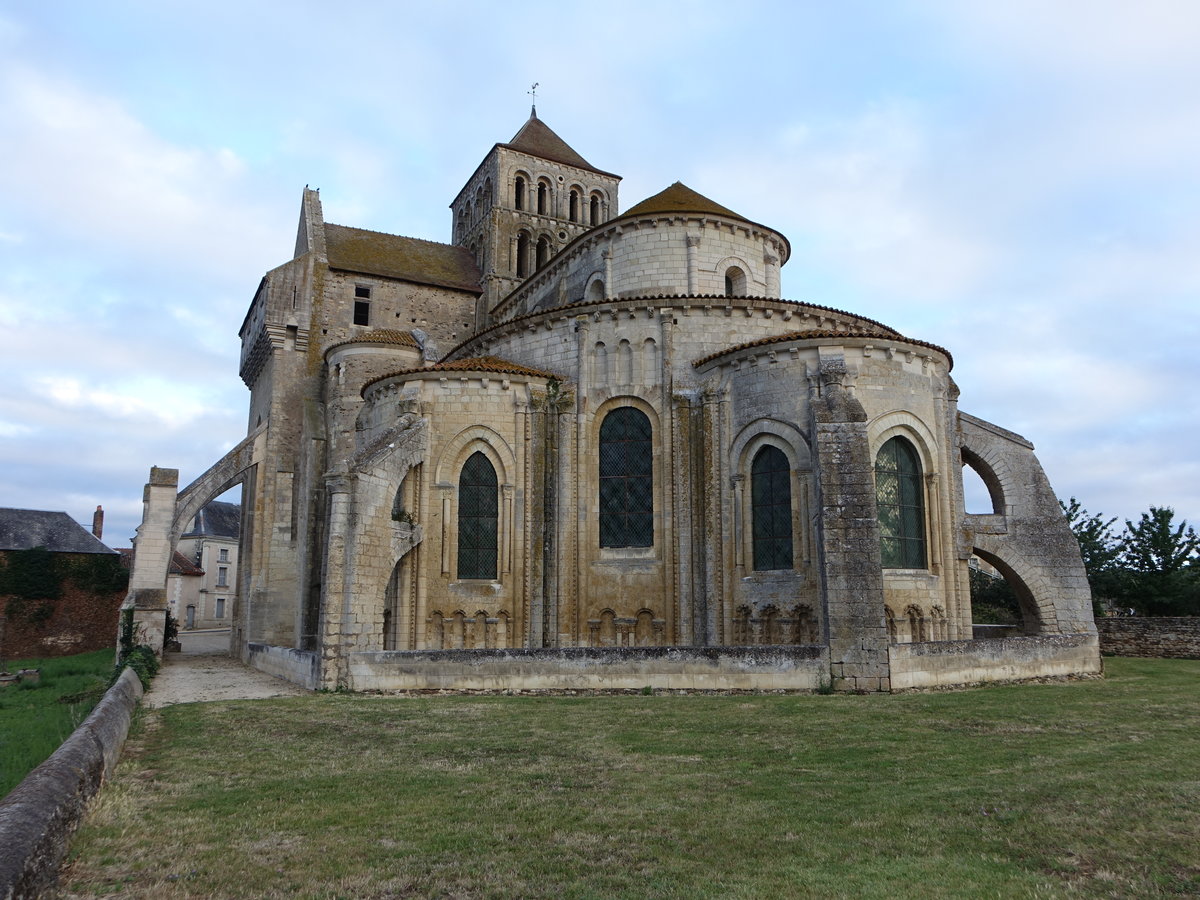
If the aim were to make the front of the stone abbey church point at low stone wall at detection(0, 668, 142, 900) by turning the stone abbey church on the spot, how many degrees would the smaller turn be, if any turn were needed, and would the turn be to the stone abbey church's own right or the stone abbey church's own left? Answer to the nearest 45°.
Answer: approximately 135° to the stone abbey church's own left

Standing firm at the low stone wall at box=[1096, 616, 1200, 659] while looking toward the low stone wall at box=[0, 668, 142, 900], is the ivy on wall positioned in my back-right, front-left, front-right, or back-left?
front-right

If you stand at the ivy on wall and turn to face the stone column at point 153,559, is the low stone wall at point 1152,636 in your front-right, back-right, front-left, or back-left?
front-left

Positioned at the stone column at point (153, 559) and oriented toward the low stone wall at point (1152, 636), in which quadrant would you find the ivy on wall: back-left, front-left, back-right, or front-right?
back-left

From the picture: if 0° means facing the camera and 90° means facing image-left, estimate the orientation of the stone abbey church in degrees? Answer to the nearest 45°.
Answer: approximately 135°

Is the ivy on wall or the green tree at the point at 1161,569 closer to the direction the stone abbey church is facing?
the ivy on wall

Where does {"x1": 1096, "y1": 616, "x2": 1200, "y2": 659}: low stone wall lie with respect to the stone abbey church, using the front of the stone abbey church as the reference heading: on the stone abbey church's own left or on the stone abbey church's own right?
on the stone abbey church's own right

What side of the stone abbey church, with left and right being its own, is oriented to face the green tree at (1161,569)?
right

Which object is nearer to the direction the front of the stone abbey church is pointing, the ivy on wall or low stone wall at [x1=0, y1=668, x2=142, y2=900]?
the ivy on wall

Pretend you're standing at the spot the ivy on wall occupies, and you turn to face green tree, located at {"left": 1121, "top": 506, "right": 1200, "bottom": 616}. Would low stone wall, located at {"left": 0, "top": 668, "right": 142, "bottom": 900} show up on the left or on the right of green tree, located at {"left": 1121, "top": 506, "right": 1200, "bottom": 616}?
right
